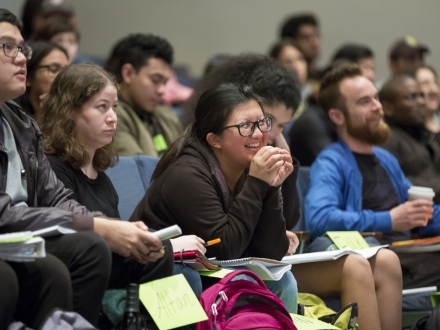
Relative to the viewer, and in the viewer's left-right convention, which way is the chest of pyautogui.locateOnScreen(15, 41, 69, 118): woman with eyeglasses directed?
facing the viewer and to the right of the viewer

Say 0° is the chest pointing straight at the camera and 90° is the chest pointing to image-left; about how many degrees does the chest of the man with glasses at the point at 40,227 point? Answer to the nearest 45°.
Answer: approximately 315°

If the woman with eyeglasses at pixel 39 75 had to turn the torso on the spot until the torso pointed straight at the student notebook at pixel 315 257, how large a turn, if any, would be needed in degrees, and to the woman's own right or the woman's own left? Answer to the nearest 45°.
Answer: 0° — they already face it

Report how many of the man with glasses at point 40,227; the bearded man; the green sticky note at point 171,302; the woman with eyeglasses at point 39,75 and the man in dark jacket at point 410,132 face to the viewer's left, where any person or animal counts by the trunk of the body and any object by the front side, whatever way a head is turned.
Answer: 0

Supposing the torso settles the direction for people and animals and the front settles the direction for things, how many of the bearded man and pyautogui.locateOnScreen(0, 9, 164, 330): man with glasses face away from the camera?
0

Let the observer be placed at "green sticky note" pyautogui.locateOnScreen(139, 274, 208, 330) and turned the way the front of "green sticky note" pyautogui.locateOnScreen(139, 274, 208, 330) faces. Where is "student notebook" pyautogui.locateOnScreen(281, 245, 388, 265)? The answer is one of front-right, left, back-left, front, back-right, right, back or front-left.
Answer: back-left

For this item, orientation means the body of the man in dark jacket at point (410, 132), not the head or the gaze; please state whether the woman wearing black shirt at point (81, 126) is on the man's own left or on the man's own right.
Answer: on the man's own right

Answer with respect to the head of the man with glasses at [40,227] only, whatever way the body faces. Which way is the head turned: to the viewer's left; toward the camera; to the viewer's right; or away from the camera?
to the viewer's right

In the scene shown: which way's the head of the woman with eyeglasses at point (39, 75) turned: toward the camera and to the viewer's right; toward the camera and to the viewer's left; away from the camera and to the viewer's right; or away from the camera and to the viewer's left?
toward the camera and to the viewer's right

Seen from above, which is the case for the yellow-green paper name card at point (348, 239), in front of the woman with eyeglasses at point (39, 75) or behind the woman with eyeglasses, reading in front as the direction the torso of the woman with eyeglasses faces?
in front

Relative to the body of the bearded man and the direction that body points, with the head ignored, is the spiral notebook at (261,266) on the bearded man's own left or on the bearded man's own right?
on the bearded man's own right

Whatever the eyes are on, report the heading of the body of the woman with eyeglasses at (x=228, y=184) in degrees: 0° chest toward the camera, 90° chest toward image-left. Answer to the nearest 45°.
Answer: approximately 315°

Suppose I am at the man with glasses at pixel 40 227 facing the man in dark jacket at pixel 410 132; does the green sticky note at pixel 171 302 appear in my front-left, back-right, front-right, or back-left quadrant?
front-right

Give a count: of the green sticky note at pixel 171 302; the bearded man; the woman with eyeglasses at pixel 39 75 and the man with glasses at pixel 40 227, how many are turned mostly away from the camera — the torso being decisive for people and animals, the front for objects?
0

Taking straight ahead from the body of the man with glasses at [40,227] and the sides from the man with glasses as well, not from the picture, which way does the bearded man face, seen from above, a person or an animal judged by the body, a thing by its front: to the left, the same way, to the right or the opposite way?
the same way

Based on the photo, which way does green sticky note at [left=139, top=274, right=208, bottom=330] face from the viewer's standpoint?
toward the camera
